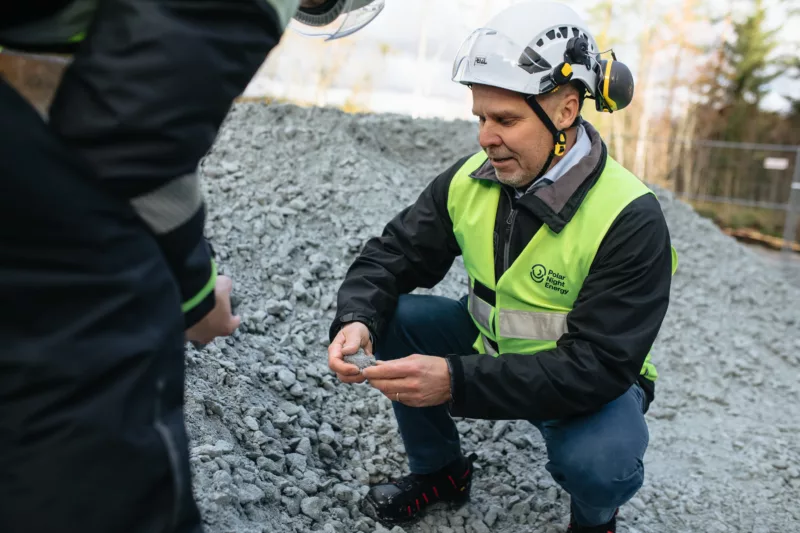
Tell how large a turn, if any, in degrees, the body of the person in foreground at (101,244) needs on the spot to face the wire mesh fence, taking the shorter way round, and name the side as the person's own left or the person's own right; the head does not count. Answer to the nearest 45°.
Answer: approximately 45° to the person's own left

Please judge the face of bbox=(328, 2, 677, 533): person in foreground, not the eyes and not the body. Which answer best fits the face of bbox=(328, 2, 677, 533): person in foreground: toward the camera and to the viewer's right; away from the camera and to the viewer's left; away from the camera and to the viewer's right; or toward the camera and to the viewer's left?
toward the camera and to the viewer's left

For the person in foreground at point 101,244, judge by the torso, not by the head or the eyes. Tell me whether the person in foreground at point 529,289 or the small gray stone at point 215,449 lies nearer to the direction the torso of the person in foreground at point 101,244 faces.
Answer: the person in foreground

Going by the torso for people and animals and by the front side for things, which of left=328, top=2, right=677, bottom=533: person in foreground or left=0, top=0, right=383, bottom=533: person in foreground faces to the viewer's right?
left=0, top=0, right=383, bottom=533: person in foreground

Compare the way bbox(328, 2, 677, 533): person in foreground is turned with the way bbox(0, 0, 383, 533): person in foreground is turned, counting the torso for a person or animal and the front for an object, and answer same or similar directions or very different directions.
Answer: very different directions

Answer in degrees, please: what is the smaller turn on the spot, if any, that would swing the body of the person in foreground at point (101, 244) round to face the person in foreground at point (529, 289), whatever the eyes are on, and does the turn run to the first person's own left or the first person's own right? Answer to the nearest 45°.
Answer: approximately 45° to the first person's own left

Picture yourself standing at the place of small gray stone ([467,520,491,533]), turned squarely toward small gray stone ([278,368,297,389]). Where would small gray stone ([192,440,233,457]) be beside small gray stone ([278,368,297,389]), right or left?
left

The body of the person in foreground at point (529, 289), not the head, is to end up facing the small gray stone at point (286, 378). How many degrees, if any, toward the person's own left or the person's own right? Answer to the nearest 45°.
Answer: approximately 90° to the person's own right
